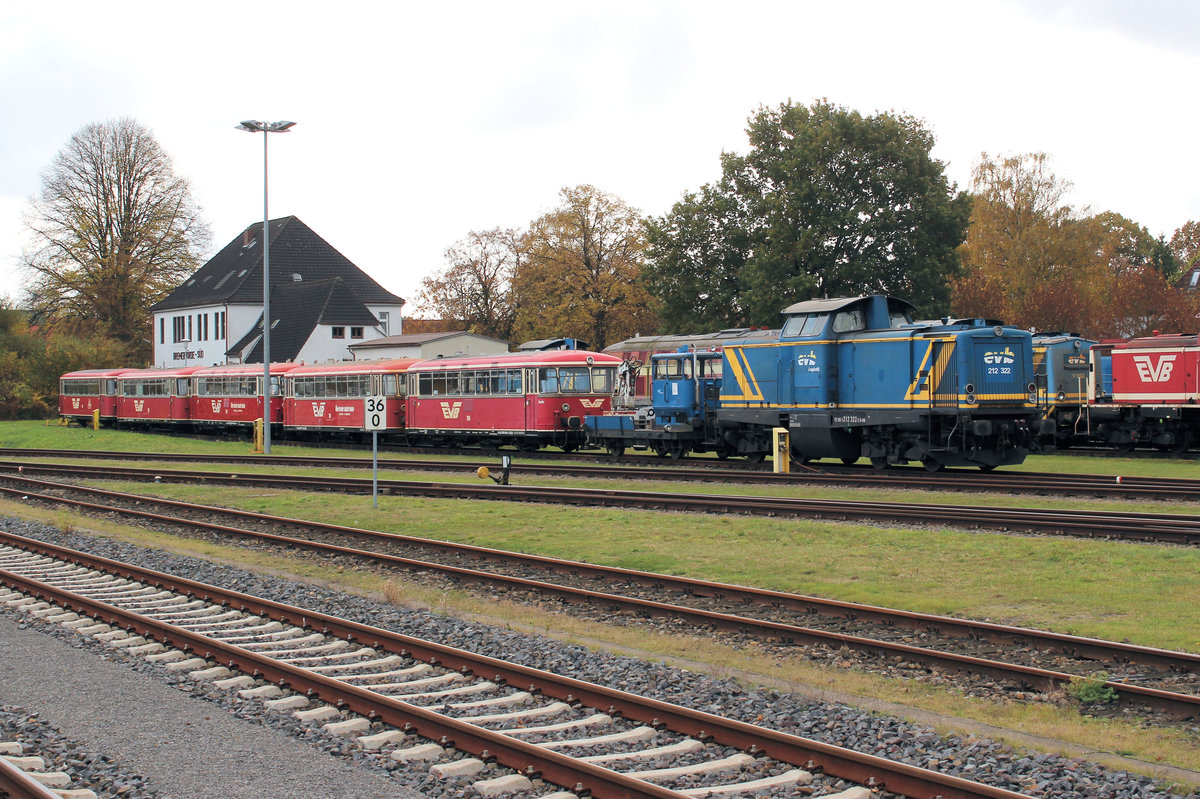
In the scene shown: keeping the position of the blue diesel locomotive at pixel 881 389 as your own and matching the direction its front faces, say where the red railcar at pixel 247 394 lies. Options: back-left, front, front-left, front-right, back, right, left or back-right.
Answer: back

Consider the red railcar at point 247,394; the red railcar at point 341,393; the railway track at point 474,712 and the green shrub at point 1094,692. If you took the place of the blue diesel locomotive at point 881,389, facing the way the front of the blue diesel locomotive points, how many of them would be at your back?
2

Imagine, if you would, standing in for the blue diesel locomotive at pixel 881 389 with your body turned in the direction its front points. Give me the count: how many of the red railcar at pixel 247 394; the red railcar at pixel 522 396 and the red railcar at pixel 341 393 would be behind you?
3

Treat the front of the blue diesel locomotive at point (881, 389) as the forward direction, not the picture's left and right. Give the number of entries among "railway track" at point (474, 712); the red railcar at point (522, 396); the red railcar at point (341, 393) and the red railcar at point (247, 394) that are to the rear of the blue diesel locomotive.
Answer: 3

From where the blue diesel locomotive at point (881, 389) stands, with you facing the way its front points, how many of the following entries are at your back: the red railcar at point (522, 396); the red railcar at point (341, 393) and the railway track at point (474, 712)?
2

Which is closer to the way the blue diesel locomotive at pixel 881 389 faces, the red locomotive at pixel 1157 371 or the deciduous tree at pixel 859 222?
the red locomotive

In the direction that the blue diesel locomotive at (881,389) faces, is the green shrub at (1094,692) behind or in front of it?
in front

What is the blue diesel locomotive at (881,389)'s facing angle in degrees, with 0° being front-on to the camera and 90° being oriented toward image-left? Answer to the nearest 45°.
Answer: approximately 315°

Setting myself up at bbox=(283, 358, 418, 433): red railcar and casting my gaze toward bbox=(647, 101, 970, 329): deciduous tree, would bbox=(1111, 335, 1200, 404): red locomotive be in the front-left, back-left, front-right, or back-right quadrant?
front-right

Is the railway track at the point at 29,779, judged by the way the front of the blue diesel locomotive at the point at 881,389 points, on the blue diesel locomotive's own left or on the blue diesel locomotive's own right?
on the blue diesel locomotive's own right

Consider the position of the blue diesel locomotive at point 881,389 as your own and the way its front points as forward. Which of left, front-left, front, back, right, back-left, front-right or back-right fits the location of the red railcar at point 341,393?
back

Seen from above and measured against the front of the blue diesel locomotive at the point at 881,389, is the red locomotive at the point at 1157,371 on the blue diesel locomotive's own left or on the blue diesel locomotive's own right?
on the blue diesel locomotive's own left

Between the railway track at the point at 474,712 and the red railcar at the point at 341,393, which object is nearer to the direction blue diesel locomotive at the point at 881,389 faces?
the railway track
